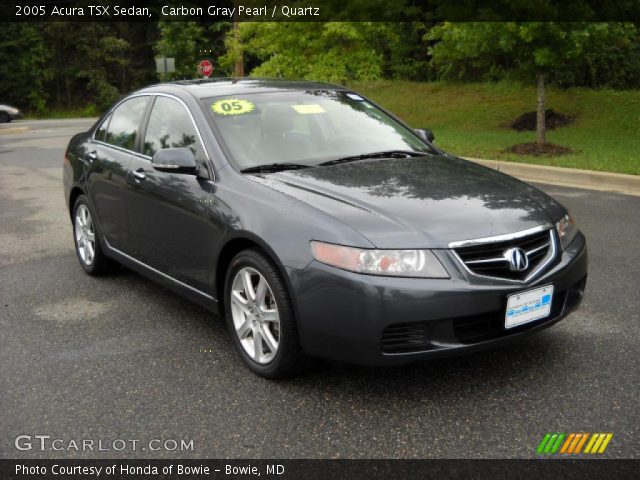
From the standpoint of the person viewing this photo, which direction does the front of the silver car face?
facing to the right of the viewer

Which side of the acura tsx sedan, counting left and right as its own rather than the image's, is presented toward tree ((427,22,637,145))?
left

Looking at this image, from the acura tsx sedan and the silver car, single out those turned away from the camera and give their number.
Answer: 0

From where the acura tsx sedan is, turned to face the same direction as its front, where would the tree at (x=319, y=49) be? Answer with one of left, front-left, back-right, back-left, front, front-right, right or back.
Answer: back-left

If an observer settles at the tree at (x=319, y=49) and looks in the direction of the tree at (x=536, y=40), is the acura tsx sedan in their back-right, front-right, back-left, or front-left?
front-right

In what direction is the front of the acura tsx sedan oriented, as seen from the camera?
facing the viewer and to the right of the viewer
